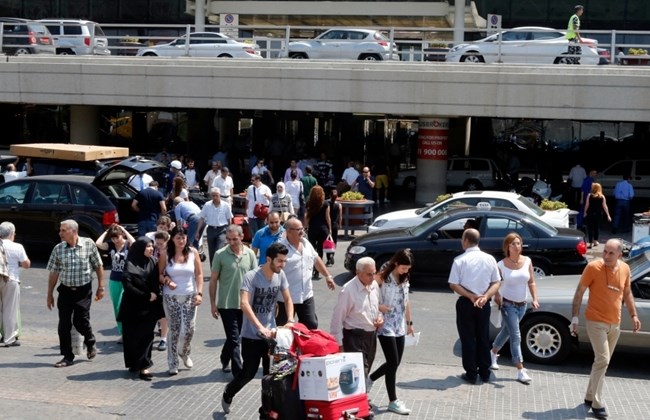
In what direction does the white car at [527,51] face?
to the viewer's left

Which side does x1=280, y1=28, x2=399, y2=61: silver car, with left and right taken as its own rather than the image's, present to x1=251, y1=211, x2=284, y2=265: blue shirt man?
left

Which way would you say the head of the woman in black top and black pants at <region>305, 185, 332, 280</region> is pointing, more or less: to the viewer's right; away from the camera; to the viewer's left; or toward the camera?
away from the camera

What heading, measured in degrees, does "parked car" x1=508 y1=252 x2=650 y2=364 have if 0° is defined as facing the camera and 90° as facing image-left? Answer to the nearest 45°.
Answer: approximately 90°

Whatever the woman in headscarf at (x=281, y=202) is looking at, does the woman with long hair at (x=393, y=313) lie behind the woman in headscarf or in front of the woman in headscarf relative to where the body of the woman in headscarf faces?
in front

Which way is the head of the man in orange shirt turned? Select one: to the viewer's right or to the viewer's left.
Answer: to the viewer's left

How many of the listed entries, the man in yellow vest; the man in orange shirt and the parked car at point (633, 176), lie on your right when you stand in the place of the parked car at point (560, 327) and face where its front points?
2

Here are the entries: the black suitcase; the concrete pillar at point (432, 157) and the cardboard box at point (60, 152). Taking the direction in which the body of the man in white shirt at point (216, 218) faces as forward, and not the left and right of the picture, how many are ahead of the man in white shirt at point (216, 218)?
1

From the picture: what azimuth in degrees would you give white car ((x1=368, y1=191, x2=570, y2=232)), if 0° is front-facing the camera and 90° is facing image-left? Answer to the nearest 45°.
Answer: approximately 90°

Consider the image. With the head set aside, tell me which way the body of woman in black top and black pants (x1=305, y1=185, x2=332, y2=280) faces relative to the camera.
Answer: away from the camera

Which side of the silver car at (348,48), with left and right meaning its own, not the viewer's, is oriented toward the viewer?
left

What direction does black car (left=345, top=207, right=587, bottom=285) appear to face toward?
to the viewer's left

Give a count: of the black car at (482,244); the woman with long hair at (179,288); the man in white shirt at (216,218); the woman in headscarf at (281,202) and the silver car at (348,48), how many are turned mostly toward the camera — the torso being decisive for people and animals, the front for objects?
3
